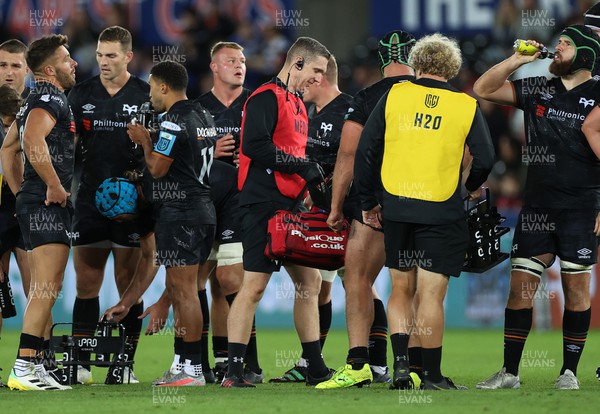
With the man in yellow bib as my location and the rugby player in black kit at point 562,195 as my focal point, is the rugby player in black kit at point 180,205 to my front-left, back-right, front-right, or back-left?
back-left

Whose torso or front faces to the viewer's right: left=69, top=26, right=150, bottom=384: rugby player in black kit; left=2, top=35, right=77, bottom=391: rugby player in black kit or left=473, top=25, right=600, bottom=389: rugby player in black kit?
left=2, top=35, right=77, bottom=391: rugby player in black kit

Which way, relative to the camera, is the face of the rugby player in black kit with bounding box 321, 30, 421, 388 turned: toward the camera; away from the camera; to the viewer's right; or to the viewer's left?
away from the camera

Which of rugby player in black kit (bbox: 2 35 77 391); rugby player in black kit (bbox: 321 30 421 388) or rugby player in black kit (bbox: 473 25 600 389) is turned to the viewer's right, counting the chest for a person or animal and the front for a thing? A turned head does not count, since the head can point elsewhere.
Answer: rugby player in black kit (bbox: 2 35 77 391)

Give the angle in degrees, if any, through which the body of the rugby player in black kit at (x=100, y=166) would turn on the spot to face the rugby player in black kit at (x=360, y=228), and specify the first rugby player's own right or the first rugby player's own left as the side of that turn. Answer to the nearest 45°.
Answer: approximately 45° to the first rugby player's own left

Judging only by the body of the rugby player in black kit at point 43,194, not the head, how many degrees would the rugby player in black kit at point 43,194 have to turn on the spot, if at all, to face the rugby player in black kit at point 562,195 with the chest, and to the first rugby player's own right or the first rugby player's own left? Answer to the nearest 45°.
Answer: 0° — they already face them

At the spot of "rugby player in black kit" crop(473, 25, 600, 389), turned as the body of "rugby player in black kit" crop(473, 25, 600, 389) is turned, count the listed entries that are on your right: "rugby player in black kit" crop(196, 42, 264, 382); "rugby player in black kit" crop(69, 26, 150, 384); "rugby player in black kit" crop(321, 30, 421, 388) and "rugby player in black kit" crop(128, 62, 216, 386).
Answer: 4

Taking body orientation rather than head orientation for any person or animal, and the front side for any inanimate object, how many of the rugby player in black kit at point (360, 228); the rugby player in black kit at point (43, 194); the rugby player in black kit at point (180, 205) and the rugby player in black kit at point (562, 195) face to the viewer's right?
1

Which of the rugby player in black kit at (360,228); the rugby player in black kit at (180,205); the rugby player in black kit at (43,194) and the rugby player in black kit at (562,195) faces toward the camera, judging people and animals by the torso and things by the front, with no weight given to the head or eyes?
the rugby player in black kit at (562,195)

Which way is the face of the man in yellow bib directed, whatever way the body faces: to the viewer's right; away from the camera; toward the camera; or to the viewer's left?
away from the camera

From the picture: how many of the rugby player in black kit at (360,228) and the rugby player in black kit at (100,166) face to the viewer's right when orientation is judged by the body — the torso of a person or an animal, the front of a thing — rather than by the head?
0

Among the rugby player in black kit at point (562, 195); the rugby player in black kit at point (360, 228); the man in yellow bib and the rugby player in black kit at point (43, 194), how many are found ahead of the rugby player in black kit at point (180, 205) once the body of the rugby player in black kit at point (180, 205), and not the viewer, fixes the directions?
1

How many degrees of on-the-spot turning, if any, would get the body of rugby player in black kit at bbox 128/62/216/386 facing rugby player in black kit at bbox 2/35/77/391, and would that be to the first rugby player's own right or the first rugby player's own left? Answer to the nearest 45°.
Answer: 0° — they already face them

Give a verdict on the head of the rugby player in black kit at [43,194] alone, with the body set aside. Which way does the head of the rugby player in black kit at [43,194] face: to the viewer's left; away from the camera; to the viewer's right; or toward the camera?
to the viewer's right

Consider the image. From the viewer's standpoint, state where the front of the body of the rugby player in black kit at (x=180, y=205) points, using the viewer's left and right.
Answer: facing to the left of the viewer

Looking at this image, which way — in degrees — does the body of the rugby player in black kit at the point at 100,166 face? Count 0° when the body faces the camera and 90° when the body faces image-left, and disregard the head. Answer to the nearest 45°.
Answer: approximately 0°

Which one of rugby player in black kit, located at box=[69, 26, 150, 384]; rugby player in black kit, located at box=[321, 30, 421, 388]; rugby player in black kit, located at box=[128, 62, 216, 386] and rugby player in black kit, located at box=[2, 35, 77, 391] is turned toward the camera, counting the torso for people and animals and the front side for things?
rugby player in black kit, located at box=[69, 26, 150, 384]

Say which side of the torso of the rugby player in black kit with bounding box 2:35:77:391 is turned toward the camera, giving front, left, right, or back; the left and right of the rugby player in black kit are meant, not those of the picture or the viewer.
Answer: right

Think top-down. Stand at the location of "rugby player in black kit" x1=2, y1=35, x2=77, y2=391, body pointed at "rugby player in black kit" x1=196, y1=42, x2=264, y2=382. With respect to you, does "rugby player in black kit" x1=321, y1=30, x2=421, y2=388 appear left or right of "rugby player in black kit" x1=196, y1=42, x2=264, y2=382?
right
